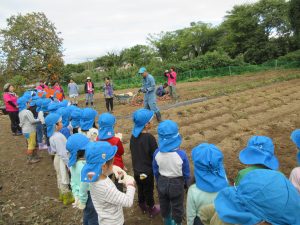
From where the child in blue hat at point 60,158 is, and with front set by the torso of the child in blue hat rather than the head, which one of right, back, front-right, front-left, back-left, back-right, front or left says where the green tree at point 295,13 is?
front-left

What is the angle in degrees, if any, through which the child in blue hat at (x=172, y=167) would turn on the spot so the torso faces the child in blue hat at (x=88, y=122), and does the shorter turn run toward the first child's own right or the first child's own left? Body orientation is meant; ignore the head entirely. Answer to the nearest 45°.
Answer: approximately 45° to the first child's own left

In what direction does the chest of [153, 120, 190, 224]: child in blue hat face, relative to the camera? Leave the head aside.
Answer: away from the camera

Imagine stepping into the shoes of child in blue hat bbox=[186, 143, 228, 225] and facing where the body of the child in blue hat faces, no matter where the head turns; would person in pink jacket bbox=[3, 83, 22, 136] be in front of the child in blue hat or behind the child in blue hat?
in front

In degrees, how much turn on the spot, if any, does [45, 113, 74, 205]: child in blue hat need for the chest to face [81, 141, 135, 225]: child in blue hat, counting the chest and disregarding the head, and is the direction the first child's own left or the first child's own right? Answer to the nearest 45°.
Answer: approximately 90° to the first child's own right

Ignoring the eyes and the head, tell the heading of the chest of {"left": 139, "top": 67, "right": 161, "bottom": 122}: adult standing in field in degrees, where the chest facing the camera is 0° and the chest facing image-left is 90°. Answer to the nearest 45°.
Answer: approximately 90°

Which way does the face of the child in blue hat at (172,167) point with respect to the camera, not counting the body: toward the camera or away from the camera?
away from the camera

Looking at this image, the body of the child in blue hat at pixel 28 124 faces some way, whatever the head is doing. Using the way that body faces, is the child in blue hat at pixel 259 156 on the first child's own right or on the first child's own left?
on the first child's own right

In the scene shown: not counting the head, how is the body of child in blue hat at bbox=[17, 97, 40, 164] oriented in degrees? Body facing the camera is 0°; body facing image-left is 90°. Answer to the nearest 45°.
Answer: approximately 270°

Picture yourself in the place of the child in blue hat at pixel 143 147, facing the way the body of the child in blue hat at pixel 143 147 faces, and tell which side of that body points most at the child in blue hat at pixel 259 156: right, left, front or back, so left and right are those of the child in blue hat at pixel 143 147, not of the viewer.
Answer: right

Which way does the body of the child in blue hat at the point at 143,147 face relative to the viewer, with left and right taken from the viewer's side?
facing away from the viewer and to the right of the viewer

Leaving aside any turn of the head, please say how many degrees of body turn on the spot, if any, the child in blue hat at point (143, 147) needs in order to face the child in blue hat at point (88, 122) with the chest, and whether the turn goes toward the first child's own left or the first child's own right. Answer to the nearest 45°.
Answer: approximately 90° to the first child's own left

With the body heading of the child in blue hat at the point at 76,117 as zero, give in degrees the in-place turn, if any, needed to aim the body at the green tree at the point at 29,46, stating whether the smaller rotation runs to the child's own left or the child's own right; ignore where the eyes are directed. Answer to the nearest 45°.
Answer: approximately 45° to the child's own left

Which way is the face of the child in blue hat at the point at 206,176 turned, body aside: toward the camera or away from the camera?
away from the camera
